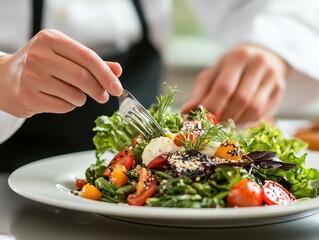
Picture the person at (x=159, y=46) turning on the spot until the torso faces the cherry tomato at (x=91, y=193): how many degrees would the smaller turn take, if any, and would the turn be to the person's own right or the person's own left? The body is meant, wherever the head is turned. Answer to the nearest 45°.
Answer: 0° — they already face it

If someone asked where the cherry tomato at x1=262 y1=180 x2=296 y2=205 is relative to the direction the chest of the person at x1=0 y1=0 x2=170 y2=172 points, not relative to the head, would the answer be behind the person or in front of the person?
in front

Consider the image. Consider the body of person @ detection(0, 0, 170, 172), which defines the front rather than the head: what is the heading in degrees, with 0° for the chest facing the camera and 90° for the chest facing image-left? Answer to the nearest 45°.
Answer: approximately 0°

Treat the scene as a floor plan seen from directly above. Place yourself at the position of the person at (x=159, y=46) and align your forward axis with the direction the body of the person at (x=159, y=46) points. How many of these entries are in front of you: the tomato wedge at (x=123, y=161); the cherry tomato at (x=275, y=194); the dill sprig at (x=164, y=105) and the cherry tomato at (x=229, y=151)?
4

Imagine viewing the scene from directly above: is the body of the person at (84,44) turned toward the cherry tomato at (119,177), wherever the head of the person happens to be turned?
yes

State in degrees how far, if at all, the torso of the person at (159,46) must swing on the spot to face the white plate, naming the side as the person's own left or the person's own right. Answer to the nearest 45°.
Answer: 0° — they already face it

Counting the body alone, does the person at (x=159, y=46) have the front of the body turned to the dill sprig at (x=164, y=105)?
yes

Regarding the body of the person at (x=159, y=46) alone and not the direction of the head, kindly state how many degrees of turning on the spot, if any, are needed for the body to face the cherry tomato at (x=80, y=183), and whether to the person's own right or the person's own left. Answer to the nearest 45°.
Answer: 0° — they already face it

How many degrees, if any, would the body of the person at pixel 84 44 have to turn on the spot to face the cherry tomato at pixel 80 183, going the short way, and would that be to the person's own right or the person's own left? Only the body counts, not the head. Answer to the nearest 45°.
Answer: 0° — they already face it

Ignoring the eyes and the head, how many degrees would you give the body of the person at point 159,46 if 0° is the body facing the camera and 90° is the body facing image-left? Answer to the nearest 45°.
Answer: approximately 0°

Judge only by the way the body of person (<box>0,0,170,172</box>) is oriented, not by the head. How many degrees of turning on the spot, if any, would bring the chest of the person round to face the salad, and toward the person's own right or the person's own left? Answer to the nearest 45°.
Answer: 0° — they already face it
